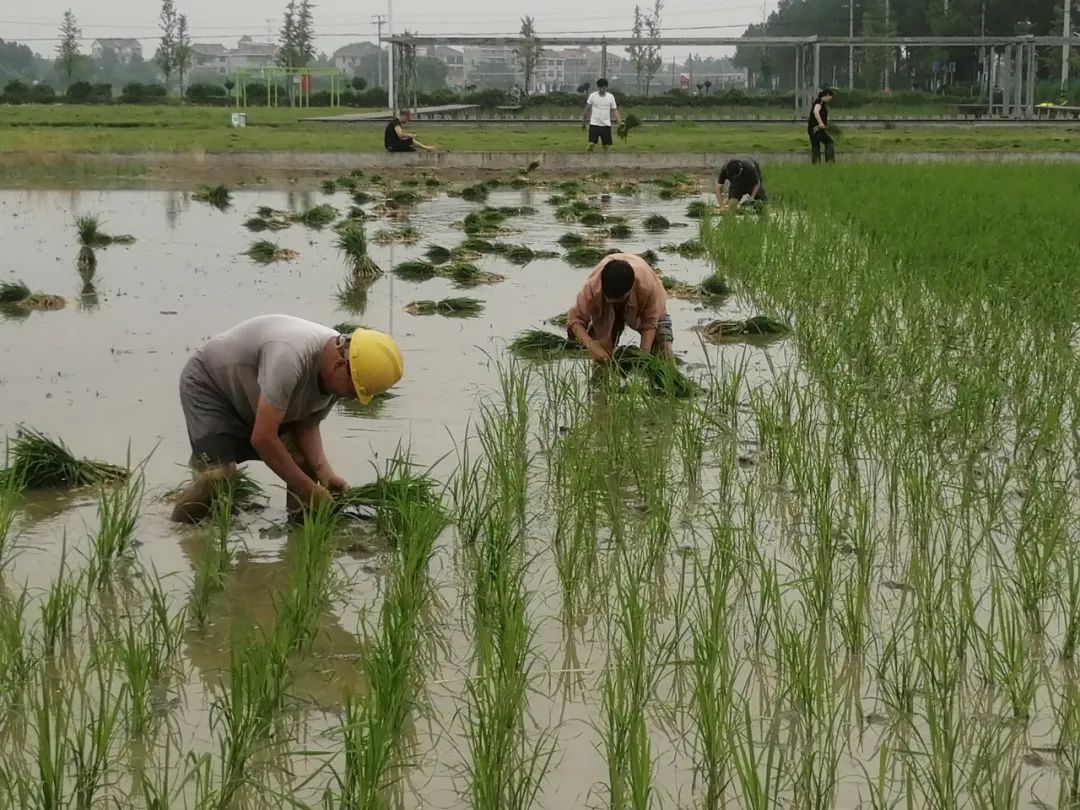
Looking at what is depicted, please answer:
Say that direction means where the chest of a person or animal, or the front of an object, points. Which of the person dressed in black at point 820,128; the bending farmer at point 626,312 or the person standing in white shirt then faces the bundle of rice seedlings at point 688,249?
the person standing in white shirt

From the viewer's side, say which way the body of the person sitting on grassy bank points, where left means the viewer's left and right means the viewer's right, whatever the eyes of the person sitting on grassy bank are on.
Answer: facing to the right of the viewer

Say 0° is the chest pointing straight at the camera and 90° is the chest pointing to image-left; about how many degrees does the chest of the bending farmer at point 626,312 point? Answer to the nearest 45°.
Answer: approximately 0°

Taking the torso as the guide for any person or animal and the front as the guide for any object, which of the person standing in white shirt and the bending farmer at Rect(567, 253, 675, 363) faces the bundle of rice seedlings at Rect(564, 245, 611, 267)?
the person standing in white shirt

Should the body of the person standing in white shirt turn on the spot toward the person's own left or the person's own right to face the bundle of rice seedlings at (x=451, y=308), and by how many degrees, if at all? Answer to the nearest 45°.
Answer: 0° — they already face it

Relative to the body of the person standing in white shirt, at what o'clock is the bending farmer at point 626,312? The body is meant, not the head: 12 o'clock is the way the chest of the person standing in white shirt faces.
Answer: The bending farmer is roughly at 12 o'clock from the person standing in white shirt.

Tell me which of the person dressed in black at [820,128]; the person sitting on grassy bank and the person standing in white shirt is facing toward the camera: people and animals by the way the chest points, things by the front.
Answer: the person standing in white shirt

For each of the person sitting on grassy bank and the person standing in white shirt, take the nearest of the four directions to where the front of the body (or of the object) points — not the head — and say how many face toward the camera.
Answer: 1

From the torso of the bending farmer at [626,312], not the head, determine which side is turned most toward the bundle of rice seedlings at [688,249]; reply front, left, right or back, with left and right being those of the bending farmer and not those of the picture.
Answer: back
